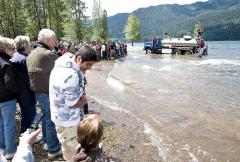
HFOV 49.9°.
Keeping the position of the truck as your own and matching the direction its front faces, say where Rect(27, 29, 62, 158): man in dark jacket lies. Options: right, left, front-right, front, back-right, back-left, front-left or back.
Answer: left

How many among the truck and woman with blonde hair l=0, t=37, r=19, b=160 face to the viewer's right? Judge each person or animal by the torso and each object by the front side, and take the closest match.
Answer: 1

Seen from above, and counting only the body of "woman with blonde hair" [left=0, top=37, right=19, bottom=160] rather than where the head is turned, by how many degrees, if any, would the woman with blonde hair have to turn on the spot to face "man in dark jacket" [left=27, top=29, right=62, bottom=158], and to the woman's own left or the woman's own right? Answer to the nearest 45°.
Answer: approximately 45° to the woman's own right

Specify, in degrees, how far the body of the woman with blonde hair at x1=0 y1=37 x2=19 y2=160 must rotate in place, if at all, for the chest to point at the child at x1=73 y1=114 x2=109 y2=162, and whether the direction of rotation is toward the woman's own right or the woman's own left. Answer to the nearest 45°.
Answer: approximately 90° to the woman's own right

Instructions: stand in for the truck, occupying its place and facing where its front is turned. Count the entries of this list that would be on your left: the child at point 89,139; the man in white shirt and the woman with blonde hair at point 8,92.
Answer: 3

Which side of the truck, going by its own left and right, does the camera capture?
left

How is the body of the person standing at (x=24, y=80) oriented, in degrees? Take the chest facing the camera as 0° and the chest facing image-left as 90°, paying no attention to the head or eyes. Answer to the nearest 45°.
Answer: approximately 225°

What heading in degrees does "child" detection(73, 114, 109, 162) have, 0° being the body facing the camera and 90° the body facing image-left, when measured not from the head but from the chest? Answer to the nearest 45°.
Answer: approximately 225°

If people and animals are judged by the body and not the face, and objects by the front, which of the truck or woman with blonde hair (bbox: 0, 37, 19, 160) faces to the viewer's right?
the woman with blonde hair

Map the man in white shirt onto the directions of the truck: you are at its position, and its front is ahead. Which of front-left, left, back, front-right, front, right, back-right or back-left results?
left

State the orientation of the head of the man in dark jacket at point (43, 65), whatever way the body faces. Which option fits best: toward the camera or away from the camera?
away from the camera

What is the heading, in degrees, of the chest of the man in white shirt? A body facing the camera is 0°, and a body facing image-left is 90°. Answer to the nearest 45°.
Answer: approximately 270°
